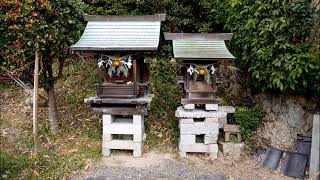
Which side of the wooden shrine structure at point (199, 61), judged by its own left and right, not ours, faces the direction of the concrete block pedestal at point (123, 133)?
right

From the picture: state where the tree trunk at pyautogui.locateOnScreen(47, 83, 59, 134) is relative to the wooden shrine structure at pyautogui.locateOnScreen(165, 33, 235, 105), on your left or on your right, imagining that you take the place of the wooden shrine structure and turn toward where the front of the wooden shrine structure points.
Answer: on your right

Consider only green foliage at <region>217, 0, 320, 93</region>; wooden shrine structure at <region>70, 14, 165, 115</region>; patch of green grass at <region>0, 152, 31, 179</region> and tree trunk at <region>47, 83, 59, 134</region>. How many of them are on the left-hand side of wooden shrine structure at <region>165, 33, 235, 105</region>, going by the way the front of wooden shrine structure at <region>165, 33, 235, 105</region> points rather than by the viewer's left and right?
1

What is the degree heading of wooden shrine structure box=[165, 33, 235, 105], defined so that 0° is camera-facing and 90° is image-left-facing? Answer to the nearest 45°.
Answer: approximately 0°

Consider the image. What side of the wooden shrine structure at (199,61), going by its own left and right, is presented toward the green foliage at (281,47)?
left

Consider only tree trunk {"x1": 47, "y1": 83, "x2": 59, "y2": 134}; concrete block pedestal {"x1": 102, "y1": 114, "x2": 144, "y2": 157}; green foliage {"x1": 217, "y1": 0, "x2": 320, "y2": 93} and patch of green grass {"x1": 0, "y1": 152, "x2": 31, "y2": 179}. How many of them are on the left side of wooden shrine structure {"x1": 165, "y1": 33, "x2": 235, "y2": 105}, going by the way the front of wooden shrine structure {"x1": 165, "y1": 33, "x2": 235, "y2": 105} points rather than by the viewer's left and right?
1

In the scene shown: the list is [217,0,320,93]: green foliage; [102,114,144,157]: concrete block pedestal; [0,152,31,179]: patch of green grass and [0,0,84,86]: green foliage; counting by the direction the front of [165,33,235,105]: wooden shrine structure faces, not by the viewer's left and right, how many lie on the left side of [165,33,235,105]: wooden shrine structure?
1

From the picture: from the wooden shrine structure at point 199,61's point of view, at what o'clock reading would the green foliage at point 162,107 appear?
The green foliage is roughly at 5 o'clock from the wooden shrine structure.

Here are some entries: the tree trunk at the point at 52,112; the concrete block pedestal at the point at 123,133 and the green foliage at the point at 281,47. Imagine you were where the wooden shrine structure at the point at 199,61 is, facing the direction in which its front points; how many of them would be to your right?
2

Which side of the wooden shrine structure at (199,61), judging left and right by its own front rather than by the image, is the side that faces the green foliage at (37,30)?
right
